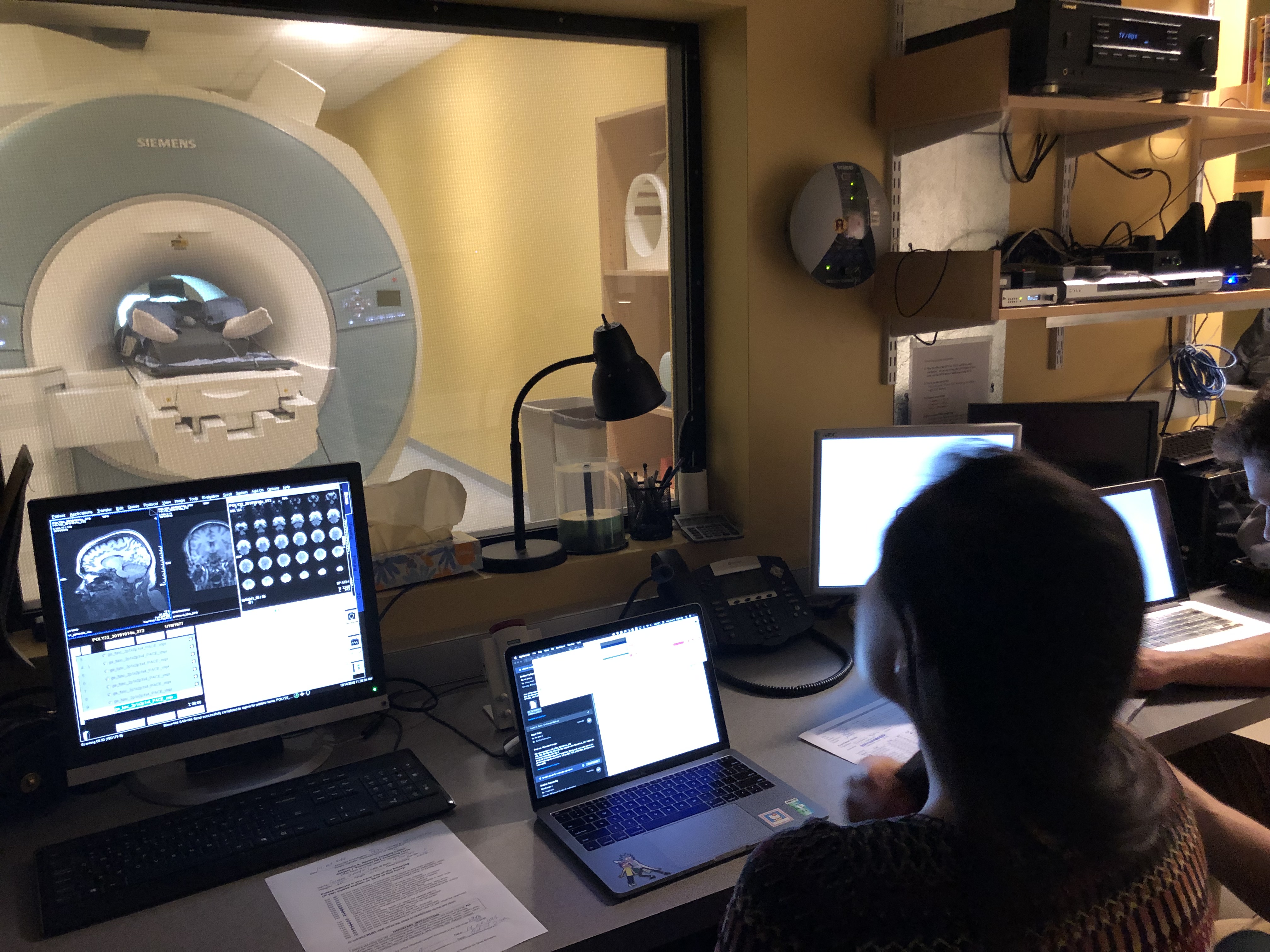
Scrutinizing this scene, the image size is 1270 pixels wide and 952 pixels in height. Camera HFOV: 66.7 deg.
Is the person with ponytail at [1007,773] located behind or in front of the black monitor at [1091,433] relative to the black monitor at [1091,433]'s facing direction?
in front

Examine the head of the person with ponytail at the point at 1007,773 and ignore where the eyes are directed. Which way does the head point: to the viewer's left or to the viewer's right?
to the viewer's left

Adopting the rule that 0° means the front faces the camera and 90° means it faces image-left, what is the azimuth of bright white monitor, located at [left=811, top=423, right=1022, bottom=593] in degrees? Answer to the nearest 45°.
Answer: approximately 0°

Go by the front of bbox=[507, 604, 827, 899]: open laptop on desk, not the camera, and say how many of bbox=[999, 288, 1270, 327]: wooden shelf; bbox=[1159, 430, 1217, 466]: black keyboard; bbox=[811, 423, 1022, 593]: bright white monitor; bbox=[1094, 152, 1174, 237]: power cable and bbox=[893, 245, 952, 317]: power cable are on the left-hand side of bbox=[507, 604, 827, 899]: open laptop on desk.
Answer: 5

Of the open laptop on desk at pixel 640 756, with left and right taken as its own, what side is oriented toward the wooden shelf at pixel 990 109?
left

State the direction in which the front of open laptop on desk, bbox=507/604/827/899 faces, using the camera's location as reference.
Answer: facing the viewer and to the right of the viewer

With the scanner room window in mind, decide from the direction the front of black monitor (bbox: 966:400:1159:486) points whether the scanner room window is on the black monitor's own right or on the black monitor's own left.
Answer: on the black monitor's own right

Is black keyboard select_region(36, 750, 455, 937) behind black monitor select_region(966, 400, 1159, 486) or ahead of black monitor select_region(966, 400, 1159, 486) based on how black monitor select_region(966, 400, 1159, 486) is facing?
ahead

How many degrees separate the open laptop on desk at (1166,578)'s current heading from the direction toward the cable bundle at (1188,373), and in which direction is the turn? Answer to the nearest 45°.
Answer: approximately 135° to its left

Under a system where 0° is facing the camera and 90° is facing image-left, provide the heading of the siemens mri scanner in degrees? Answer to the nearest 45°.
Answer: approximately 0°

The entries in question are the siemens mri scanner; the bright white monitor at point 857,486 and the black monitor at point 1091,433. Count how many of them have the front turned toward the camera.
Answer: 3

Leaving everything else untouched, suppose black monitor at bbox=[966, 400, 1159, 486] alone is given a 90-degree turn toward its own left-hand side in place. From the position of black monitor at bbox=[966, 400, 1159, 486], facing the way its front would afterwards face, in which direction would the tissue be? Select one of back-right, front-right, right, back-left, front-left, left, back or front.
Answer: back-right

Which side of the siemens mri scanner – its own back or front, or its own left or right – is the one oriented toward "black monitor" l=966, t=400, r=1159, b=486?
left

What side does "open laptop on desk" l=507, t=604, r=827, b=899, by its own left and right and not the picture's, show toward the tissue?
back
